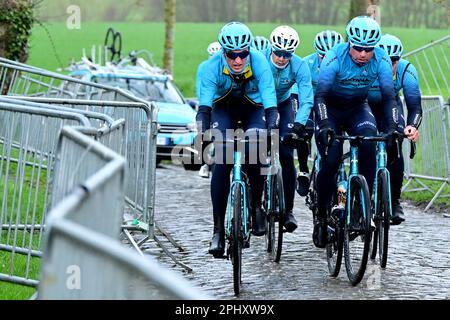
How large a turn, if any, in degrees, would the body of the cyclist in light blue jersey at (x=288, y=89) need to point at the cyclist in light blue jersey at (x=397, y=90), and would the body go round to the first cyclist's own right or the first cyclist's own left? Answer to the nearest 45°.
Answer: approximately 90° to the first cyclist's own left

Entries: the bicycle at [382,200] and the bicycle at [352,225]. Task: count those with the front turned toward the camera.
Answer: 2

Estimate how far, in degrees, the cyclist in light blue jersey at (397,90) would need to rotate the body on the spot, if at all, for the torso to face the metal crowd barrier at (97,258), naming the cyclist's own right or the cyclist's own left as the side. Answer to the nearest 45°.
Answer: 0° — they already face it

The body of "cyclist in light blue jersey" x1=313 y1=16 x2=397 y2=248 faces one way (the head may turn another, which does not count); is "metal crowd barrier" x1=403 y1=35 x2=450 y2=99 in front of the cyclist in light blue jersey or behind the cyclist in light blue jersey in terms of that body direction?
behind

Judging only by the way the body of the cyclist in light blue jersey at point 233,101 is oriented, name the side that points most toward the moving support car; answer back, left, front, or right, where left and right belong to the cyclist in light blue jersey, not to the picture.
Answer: back
